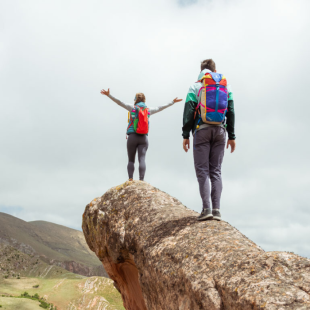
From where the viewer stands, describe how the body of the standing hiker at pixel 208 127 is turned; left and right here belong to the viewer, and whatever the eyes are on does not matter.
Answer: facing away from the viewer and to the left of the viewer

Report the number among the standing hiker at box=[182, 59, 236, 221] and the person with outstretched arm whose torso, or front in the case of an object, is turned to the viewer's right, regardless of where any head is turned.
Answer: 0

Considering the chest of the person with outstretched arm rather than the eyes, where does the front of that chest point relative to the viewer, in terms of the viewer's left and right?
facing away from the viewer and to the left of the viewer

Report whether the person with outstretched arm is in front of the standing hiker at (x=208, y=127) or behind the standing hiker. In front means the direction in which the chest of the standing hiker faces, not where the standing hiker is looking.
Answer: in front
